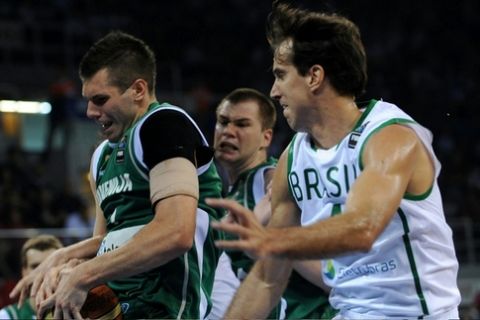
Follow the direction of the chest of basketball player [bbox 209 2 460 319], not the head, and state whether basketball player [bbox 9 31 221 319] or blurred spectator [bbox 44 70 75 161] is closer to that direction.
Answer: the basketball player

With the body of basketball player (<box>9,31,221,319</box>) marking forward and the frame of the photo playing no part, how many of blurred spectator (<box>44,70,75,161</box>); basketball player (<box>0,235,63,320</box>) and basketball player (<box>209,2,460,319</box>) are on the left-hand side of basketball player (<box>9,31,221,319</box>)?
1

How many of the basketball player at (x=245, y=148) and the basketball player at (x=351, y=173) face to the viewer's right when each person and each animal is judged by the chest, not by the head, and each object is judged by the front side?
0

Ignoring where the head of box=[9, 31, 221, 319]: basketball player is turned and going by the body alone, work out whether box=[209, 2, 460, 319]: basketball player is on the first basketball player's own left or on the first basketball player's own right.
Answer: on the first basketball player's own left

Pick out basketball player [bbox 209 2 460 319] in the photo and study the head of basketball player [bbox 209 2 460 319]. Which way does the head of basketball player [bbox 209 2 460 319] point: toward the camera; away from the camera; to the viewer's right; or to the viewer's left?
to the viewer's left

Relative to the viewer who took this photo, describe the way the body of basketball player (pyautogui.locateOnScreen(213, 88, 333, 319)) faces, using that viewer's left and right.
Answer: facing the viewer and to the left of the viewer

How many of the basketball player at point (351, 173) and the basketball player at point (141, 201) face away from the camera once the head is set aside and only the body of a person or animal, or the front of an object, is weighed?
0

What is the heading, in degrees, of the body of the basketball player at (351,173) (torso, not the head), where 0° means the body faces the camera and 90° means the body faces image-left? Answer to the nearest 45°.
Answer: approximately 45°

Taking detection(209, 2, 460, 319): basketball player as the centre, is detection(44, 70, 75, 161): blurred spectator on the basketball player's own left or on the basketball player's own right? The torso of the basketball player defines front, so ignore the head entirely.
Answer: on the basketball player's own right

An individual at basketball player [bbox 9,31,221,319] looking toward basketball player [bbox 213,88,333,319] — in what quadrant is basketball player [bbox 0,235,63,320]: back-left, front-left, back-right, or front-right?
front-left

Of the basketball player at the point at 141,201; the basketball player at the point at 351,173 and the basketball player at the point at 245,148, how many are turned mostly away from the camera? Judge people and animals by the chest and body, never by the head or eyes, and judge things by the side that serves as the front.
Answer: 0

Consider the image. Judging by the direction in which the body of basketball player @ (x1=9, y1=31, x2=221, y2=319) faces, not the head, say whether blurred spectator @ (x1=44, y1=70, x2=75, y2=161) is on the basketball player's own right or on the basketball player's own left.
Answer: on the basketball player's own right

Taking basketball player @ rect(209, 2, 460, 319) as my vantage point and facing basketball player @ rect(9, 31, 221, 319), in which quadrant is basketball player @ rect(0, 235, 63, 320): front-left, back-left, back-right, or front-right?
front-right

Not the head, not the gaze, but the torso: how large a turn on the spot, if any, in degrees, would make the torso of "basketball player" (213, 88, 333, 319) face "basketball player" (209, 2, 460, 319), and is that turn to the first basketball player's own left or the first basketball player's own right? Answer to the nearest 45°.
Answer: approximately 45° to the first basketball player's own left
